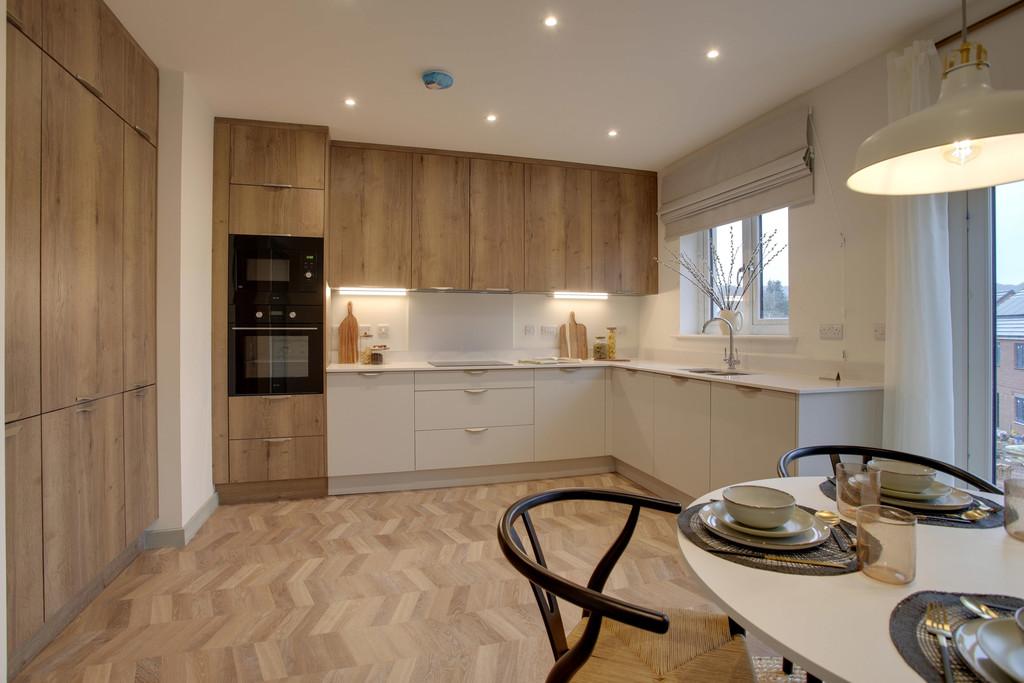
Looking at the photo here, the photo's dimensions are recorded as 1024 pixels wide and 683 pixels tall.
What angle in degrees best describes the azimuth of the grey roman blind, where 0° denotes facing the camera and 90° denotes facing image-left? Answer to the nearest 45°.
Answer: approximately 45°

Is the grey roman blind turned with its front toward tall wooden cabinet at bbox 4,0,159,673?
yes

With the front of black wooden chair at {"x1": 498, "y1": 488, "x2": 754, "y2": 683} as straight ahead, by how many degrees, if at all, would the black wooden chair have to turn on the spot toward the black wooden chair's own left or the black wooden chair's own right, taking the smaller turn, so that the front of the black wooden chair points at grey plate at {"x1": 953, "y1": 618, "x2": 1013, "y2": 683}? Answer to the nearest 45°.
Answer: approximately 45° to the black wooden chair's own right

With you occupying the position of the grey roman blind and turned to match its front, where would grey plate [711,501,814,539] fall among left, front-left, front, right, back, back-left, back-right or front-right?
front-left

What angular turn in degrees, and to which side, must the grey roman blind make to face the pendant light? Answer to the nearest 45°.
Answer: approximately 45° to its left

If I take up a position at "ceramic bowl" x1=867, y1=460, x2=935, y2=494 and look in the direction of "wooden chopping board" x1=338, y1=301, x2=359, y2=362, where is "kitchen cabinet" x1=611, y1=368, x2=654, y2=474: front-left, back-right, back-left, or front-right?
front-right

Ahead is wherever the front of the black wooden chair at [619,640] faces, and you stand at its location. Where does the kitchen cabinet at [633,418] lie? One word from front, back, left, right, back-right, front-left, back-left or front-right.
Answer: left

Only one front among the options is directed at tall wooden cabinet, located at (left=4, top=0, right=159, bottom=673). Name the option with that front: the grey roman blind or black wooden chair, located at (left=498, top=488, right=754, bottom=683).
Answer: the grey roman blind

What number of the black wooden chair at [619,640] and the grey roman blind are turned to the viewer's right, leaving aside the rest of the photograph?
1

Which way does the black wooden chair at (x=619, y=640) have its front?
to the viewer's right

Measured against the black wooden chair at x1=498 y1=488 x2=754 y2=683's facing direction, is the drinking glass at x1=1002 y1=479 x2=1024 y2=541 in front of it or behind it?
in front

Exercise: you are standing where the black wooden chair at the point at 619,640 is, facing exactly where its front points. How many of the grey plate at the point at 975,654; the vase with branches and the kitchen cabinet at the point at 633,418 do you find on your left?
2

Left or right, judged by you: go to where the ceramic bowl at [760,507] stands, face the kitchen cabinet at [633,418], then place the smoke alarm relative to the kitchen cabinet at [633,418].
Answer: left

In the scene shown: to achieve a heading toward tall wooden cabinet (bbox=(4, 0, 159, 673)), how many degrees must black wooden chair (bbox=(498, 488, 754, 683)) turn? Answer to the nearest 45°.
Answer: approximately 180°
